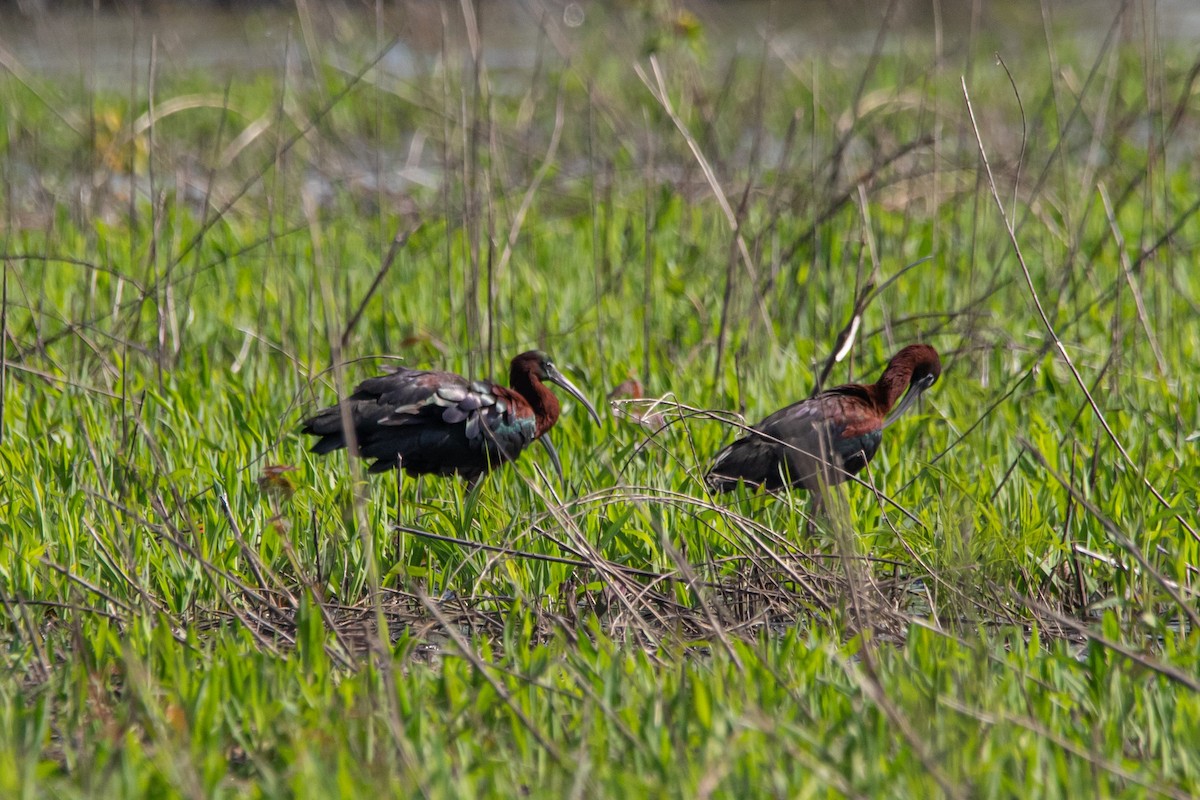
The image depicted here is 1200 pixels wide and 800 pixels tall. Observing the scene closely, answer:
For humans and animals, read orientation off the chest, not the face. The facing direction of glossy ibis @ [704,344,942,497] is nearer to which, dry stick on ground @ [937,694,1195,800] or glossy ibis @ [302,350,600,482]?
the dry stick on ground

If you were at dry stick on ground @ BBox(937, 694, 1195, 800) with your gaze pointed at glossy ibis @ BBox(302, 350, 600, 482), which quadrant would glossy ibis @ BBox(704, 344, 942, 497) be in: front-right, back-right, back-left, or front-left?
front-right

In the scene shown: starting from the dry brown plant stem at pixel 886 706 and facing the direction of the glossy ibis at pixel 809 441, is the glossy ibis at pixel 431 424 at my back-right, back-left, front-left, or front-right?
front-left

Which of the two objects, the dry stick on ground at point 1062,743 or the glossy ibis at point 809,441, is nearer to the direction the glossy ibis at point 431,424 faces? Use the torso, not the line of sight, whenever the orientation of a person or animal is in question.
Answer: the glossy ibis

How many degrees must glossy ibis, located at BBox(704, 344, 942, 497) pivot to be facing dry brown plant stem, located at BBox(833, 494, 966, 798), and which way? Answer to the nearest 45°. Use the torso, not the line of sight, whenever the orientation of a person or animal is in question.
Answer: approximately 90° to its right

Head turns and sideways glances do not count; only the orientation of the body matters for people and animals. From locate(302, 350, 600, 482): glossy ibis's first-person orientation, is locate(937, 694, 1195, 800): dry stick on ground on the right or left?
on its right

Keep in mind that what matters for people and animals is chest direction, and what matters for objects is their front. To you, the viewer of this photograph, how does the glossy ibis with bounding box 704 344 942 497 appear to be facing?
facing to the right of the viewer

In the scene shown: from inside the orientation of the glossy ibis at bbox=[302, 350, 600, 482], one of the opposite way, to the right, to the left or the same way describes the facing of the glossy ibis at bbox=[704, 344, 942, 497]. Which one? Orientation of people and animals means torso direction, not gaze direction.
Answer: the same way

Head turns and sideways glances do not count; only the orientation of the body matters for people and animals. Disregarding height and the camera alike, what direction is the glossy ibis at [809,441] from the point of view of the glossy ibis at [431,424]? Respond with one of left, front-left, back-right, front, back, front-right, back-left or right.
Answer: front

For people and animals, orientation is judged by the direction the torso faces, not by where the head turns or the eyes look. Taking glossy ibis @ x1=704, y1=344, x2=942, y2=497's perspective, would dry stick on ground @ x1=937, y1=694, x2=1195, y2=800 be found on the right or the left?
on its right

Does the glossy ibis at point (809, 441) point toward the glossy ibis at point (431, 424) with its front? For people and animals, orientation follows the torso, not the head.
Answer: no

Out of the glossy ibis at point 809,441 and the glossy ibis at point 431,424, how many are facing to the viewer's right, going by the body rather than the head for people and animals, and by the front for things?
2

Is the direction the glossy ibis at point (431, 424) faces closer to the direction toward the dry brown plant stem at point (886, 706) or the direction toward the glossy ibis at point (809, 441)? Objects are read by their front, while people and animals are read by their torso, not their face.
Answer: the glossy ibis

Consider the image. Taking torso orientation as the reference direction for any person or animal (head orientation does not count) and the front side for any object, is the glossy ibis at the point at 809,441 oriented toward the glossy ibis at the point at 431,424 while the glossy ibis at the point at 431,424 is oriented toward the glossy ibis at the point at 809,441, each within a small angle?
no

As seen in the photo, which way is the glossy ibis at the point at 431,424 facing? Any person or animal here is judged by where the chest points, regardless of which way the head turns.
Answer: to the viewer's right
